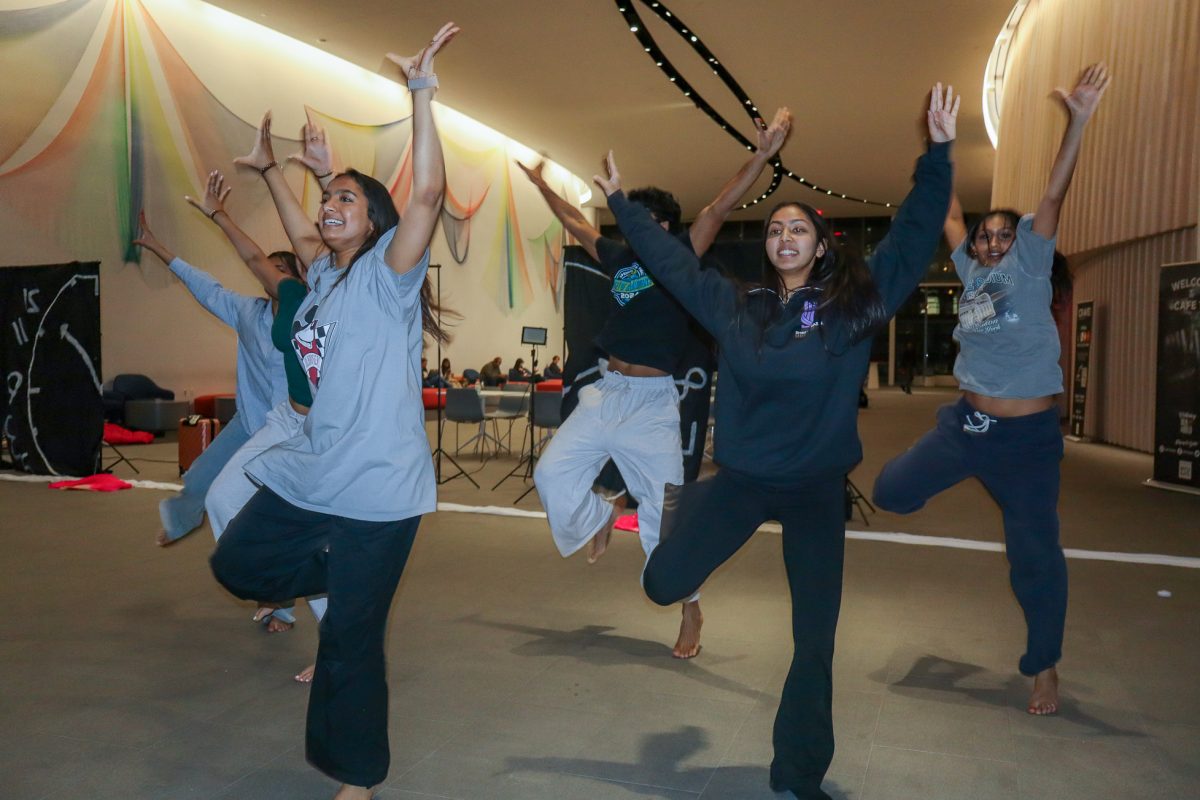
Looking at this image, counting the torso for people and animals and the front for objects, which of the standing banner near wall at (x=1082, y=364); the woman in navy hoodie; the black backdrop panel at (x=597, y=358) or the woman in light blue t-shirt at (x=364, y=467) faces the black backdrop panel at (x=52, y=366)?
the standing banner near wall

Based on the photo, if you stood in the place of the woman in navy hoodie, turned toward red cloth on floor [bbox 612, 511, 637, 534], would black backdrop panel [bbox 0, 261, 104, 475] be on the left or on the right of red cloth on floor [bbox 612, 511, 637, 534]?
left

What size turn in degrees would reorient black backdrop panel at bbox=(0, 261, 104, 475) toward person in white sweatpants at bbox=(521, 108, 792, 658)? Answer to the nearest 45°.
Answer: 0° — it already faces them

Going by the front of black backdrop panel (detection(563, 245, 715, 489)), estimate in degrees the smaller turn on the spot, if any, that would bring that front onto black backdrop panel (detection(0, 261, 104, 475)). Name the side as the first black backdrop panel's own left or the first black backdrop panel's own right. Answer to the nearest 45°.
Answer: approximately 90° to the first black backdrop panel's own right

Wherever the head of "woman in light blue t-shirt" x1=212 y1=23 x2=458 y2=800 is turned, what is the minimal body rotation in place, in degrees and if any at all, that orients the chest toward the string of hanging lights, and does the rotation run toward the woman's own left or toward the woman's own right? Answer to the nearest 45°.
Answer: approximately 180°

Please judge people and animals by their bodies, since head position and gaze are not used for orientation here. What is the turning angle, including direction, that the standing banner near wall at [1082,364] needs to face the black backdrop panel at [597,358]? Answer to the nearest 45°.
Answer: approximately 45° to its left

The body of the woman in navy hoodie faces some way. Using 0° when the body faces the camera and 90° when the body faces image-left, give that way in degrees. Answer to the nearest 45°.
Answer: approximately 0°

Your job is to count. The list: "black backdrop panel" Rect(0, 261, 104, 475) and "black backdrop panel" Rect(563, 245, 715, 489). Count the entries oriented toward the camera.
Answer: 2
